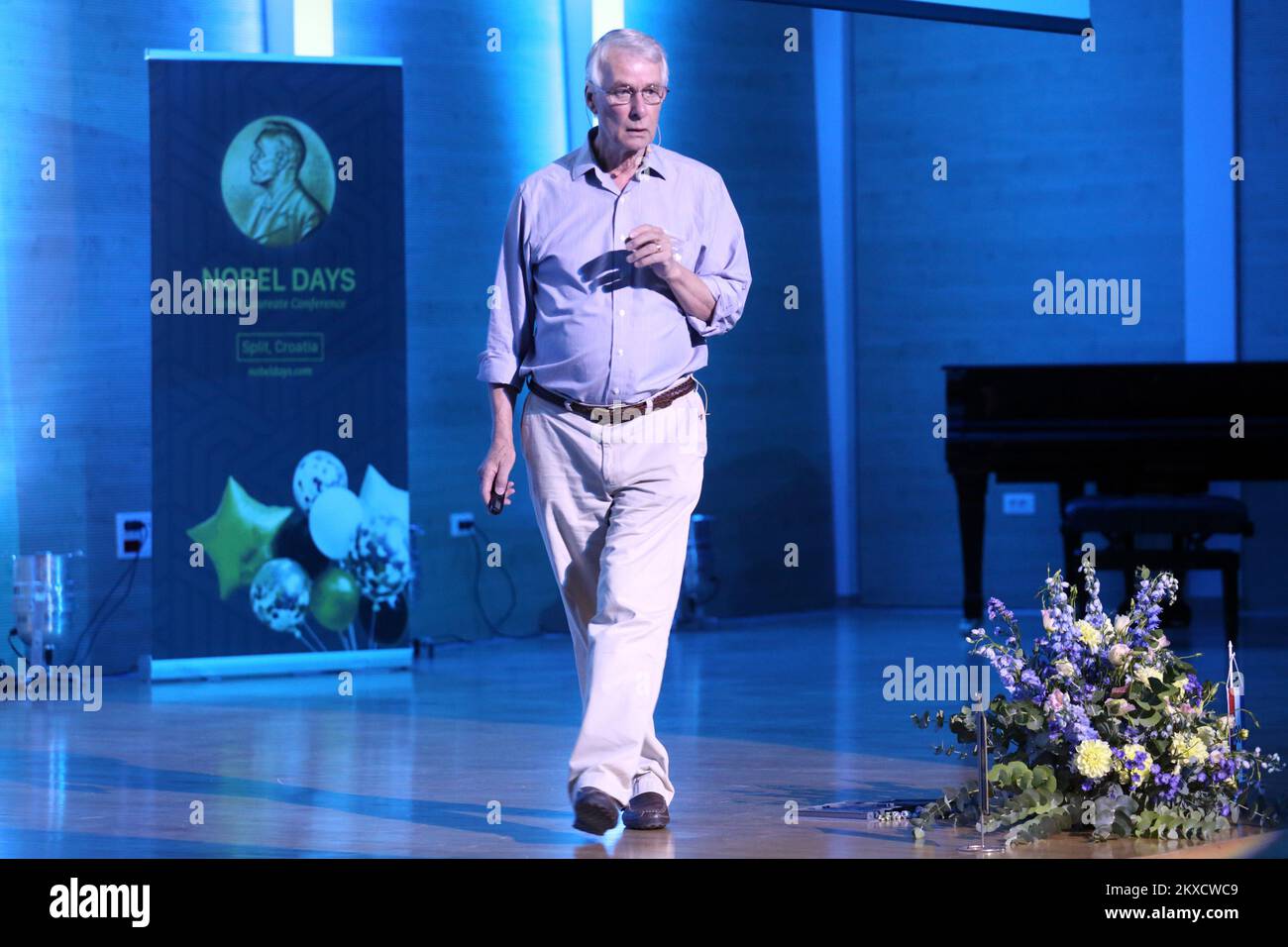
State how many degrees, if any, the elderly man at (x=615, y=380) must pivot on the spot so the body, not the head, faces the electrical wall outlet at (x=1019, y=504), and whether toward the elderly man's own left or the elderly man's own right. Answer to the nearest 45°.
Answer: approximately 180°

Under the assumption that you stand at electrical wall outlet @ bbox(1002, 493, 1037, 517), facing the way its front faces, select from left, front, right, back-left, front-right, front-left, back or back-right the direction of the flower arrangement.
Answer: front

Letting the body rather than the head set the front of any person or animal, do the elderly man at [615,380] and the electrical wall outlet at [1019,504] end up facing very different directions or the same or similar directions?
same or similar directions

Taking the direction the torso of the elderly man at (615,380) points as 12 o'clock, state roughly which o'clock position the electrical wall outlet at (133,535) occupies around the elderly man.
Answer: The electrical wall outlet is roughly at 5 o'clock from the elderly man.

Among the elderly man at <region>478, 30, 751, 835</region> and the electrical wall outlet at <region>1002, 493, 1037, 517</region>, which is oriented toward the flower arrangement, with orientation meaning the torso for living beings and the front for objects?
the electrical wall outlet

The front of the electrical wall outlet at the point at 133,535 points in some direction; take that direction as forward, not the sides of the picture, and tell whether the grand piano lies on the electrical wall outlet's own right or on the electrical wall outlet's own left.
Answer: on the electrical wall outlet's own left

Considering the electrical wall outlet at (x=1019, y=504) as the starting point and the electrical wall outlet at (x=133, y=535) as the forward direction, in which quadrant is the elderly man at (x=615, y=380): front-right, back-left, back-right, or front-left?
front-left

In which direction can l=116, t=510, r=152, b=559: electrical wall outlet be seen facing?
toward the camera

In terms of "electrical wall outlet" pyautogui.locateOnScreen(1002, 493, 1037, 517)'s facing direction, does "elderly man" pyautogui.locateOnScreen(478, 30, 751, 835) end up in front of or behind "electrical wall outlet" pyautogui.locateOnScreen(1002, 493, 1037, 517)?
in front

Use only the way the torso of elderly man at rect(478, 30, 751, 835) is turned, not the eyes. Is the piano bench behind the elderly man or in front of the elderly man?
behind

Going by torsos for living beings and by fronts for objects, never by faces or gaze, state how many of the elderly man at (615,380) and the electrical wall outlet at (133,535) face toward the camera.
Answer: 2

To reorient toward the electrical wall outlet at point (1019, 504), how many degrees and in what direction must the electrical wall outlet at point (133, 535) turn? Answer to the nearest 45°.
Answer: approximately 90° to its left

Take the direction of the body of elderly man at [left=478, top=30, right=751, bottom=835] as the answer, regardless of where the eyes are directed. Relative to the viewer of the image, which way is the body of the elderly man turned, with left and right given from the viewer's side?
facing the viewer

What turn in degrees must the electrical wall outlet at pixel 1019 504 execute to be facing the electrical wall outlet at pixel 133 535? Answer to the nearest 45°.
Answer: approximately 45° to its right

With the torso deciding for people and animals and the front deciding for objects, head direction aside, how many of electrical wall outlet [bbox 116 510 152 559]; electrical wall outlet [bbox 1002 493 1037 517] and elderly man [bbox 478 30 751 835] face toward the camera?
3
